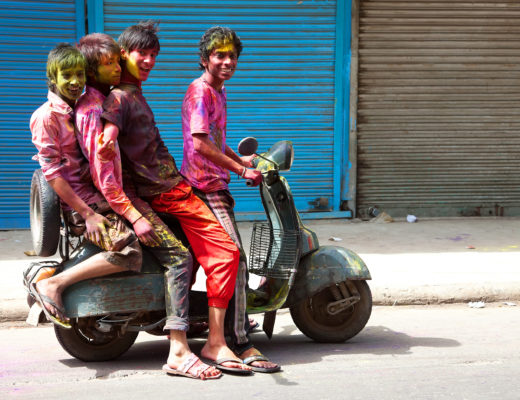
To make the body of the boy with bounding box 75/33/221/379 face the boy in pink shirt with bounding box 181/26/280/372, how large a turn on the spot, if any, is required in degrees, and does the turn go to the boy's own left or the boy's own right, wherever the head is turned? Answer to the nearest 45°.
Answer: approximately 45° to the boy's own left

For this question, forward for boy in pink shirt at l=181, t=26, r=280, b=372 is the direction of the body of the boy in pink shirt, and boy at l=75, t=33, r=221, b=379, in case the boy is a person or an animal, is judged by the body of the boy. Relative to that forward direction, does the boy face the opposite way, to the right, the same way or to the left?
the same way

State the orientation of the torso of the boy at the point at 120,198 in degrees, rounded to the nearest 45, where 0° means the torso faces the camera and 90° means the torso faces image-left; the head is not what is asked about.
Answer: approximately 270°

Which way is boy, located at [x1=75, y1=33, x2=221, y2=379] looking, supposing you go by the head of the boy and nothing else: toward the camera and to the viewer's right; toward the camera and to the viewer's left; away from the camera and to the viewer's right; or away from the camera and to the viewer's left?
toward the camera and to the viewer's right

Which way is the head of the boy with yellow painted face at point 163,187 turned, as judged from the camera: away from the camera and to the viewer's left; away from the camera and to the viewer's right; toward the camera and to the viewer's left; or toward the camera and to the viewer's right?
toward the camera and to the viewer's right

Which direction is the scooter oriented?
to the viewer's right
